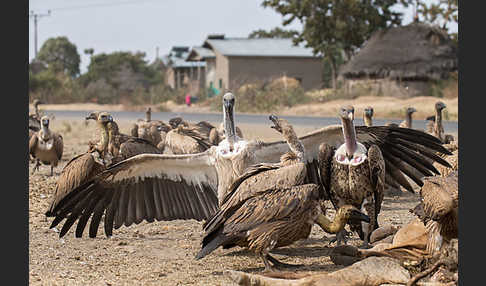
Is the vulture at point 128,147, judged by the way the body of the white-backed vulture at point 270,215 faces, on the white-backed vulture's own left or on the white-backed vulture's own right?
on the white-backed vulture's own left

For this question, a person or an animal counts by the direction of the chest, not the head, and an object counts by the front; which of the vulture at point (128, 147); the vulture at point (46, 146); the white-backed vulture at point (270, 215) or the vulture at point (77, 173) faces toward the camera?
the vulture at point (46, 146)

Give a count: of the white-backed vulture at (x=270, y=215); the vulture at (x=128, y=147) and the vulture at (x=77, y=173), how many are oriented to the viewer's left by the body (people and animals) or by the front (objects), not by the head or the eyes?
1

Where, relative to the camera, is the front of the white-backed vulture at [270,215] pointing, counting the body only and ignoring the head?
to the viewer's right

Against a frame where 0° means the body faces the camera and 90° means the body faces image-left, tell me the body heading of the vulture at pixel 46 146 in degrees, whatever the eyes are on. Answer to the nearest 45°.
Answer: approximately 0°

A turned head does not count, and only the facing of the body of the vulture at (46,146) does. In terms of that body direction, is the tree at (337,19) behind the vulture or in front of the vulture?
behind

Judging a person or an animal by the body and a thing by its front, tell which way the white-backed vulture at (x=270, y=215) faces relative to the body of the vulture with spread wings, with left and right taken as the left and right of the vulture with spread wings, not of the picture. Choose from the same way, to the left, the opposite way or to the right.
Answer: to the left

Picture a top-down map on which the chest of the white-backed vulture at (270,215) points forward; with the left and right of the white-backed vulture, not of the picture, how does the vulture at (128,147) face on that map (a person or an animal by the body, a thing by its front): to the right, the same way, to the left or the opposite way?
the opposite way

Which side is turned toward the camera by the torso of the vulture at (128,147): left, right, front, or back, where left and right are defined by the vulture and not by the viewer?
left

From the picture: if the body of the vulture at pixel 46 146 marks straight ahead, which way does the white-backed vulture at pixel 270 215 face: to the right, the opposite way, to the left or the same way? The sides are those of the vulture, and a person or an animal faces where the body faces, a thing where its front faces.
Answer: to the left

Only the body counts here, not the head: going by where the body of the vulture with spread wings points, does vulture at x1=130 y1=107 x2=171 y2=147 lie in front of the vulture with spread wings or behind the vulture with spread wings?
behind

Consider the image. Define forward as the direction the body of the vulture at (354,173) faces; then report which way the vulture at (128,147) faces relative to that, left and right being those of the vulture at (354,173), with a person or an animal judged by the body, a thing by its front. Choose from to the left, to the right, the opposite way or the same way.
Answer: to the right

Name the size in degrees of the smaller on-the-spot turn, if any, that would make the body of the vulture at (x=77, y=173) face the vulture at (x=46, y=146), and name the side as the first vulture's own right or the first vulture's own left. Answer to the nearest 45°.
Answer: approximately 90° to the first vulture's own left
